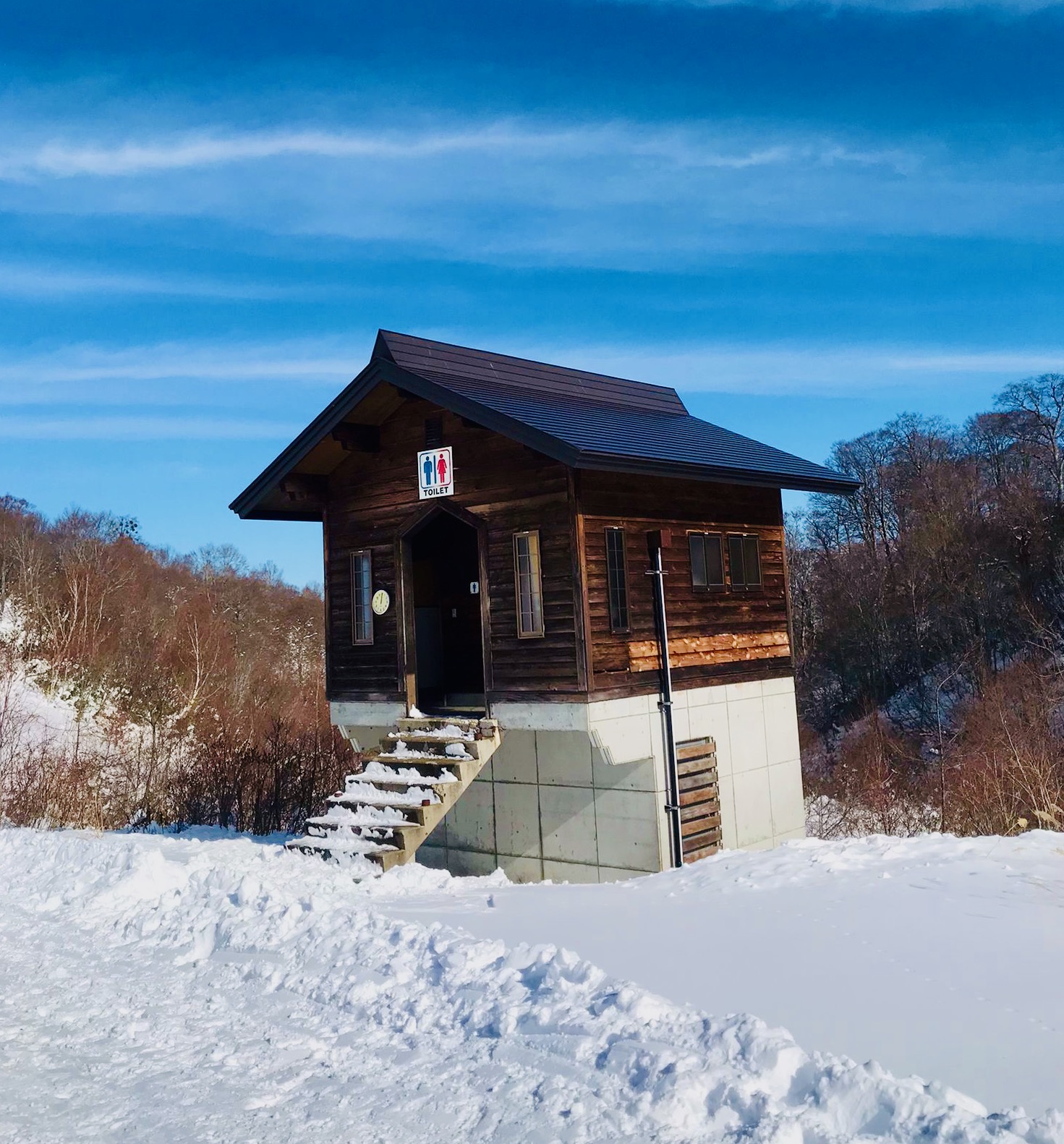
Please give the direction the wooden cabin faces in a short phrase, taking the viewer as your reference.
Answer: facing the viewer and to the left of the viewer
